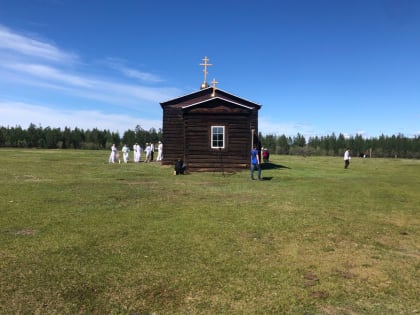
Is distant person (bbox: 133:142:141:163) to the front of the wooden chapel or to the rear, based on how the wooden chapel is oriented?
to the front
